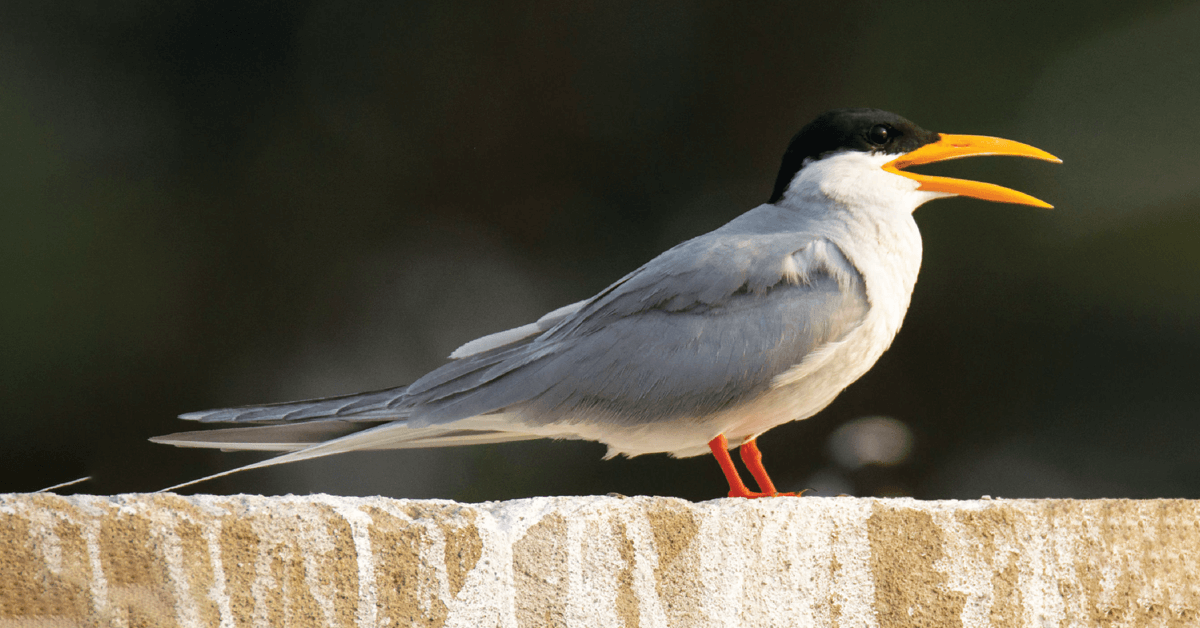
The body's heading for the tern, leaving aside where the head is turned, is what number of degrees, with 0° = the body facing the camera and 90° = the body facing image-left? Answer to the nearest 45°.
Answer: approximately 270°
